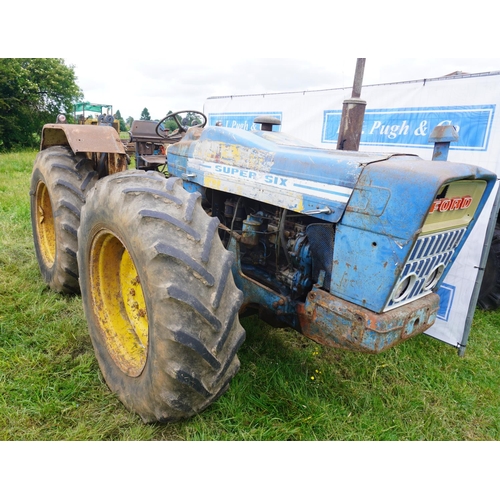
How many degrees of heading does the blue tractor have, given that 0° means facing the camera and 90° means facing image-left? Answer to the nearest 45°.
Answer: approximately 315°

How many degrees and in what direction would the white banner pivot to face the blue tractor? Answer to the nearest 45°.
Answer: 0° — it already faces it

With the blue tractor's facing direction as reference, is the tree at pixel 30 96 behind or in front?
behind

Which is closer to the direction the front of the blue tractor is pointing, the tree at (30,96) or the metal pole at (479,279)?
the metal pole

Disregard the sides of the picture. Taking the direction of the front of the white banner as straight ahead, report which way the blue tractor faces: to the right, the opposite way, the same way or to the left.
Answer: to the left

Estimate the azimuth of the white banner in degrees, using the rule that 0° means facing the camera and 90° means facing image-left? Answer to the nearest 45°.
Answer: approximately 45°

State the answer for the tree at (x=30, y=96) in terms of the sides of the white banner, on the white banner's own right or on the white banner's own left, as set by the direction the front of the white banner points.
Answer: on the white banner's own right

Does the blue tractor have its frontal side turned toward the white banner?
no

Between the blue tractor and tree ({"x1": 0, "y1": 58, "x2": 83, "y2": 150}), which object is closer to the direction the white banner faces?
the blue tractor

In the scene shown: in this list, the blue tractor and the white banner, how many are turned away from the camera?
0
